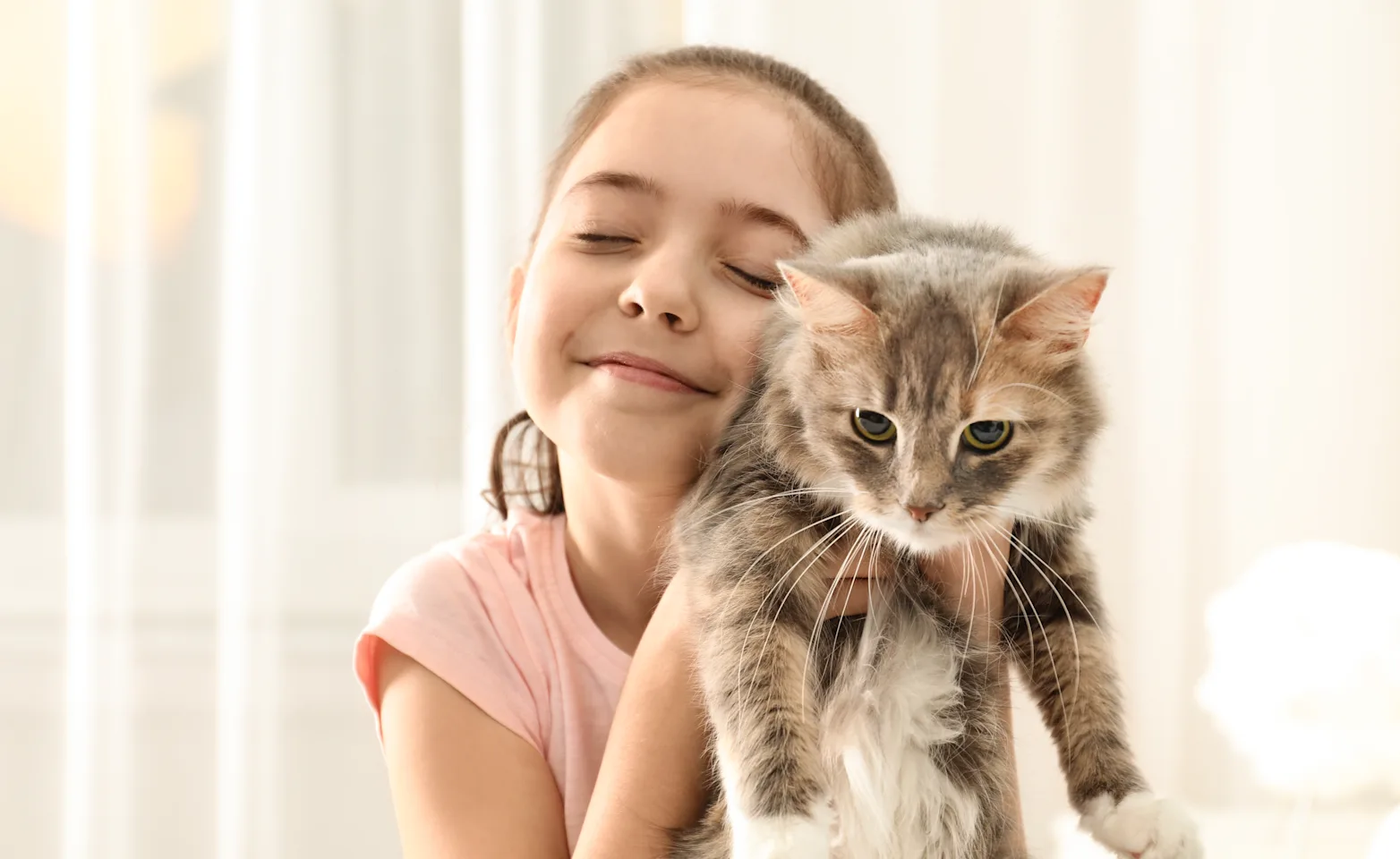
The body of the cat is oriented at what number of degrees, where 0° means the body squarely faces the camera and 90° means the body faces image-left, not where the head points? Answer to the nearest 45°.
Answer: approximately 0°
